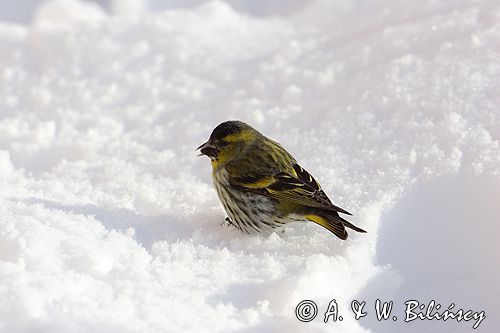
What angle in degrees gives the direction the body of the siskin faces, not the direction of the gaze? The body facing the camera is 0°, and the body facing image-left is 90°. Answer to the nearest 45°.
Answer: approximately 90°
